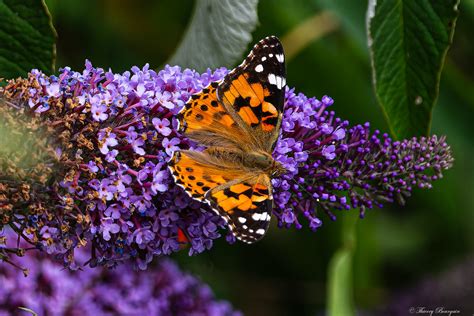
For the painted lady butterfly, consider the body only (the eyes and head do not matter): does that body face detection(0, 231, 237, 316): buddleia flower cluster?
no

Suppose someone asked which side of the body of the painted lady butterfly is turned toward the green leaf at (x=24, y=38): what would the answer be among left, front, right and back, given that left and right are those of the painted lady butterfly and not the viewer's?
back

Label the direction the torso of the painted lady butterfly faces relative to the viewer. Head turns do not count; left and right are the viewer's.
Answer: facing to the right of the viewer

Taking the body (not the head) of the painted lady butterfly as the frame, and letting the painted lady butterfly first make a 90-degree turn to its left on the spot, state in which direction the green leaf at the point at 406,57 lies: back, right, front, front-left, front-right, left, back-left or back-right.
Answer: right
